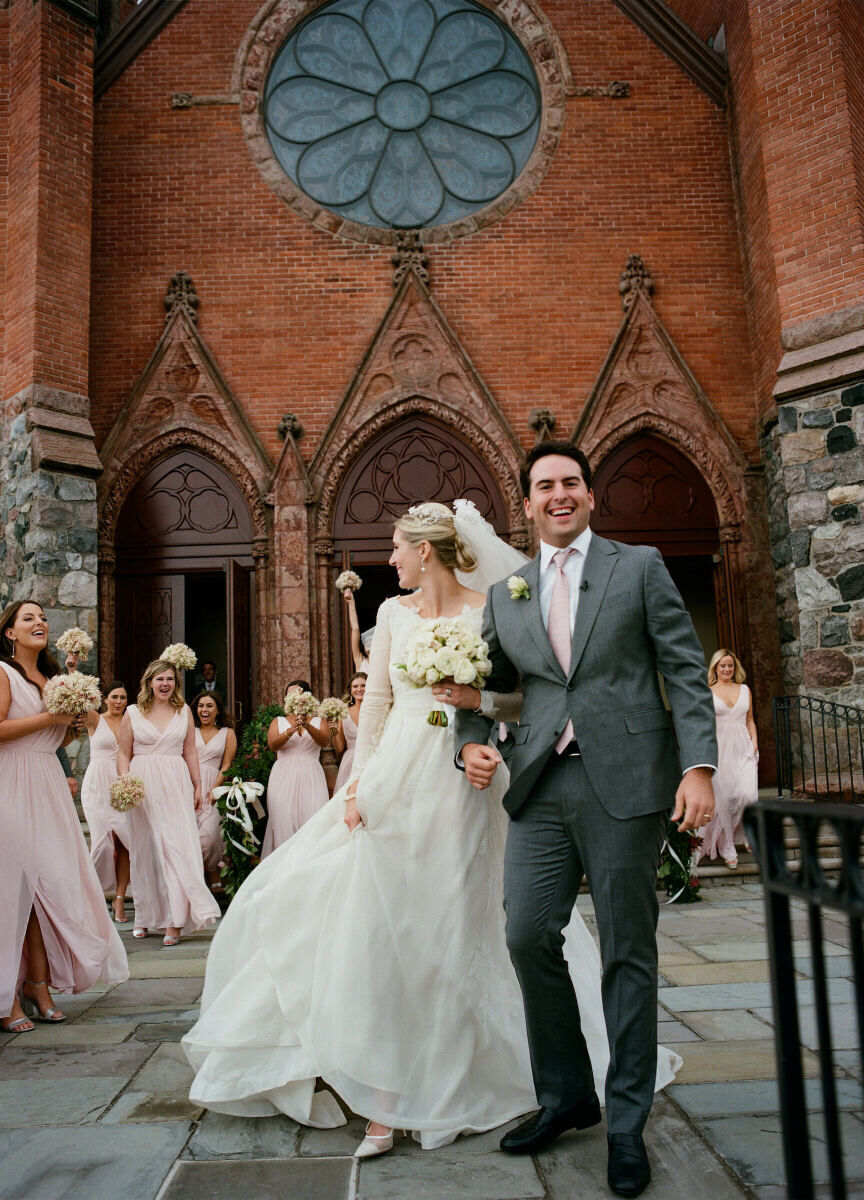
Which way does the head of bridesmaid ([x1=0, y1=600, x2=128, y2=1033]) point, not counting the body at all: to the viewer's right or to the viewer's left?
to the viewer's right

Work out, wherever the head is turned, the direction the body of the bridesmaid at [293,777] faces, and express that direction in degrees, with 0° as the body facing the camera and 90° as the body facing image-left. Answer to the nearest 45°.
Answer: approximately 0°

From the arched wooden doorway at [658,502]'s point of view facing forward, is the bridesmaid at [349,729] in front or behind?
in front

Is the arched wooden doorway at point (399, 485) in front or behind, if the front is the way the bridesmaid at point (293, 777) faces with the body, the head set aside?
behind

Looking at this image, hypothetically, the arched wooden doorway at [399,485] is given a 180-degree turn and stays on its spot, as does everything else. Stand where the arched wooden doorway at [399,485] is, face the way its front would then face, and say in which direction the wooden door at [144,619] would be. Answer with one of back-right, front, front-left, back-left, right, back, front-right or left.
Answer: left

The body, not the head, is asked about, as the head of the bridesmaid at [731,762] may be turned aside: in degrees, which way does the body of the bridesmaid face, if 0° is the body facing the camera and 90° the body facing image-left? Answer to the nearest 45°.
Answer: approximately 0°

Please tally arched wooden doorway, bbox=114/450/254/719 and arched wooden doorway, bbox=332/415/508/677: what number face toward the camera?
2
